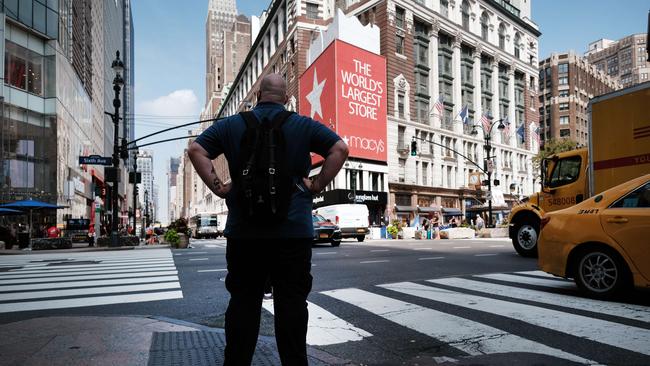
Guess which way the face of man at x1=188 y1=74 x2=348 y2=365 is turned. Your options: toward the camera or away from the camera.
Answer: away from the camera

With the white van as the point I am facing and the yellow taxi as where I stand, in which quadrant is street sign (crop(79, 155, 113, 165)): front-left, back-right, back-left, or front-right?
front-left

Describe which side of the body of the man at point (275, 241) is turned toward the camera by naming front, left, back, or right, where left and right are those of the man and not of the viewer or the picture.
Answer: back

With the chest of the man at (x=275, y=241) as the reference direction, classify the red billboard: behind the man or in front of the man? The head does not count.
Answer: in front

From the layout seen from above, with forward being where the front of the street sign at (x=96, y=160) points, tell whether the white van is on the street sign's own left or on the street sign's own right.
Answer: on the street sign's own left

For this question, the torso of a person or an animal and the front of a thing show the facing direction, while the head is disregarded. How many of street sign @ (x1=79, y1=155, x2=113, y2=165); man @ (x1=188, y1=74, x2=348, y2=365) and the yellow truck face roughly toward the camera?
1

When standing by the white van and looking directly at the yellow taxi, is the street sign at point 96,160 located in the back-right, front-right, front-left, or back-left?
front-right

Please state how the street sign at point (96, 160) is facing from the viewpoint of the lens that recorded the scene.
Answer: facing the viewer

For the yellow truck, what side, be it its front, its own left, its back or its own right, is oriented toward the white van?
front

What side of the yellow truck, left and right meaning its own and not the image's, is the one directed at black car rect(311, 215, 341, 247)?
front

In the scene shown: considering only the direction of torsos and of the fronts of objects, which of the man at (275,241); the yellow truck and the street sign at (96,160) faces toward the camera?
the street sign

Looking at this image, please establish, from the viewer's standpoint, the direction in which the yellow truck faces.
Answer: facing away from the viewer and to the left of the viewer
